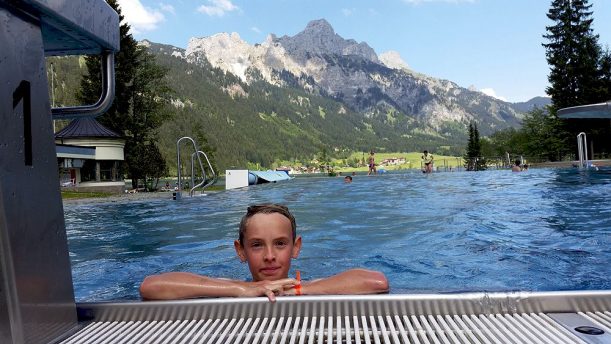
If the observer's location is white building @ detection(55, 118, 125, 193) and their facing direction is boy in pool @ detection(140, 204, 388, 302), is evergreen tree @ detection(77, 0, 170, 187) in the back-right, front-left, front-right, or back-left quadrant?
back-left

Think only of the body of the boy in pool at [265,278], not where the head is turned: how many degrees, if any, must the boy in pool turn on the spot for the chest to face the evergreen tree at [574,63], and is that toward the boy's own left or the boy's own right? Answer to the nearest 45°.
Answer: approximately 135° to the boy's own left

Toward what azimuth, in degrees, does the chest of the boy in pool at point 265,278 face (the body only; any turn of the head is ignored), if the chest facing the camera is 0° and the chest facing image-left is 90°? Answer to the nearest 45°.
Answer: approximately 0°

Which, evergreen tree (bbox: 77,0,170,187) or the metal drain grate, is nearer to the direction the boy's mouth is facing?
the metal drain grate

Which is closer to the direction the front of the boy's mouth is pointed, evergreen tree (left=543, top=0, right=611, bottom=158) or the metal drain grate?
the metal drain grate

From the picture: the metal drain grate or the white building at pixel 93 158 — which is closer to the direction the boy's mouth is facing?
the metal drain grate

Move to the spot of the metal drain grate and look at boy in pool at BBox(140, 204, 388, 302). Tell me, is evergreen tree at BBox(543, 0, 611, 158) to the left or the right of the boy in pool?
right

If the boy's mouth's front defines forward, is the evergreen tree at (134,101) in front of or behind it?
behind

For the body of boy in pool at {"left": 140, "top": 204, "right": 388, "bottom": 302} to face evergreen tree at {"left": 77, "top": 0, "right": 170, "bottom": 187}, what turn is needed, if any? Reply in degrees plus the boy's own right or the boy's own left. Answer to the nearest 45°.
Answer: approximately 180°

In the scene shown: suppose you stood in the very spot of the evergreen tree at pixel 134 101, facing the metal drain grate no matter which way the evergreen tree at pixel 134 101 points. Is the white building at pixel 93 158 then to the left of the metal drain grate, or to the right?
right

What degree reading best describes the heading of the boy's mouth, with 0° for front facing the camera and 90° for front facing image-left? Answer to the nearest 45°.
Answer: approximately 0°

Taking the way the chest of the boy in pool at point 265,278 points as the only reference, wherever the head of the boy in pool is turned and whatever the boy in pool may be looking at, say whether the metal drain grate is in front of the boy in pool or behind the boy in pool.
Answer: in front

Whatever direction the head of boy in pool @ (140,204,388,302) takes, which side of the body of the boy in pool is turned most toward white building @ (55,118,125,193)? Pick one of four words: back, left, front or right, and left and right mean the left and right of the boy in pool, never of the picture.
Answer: back
